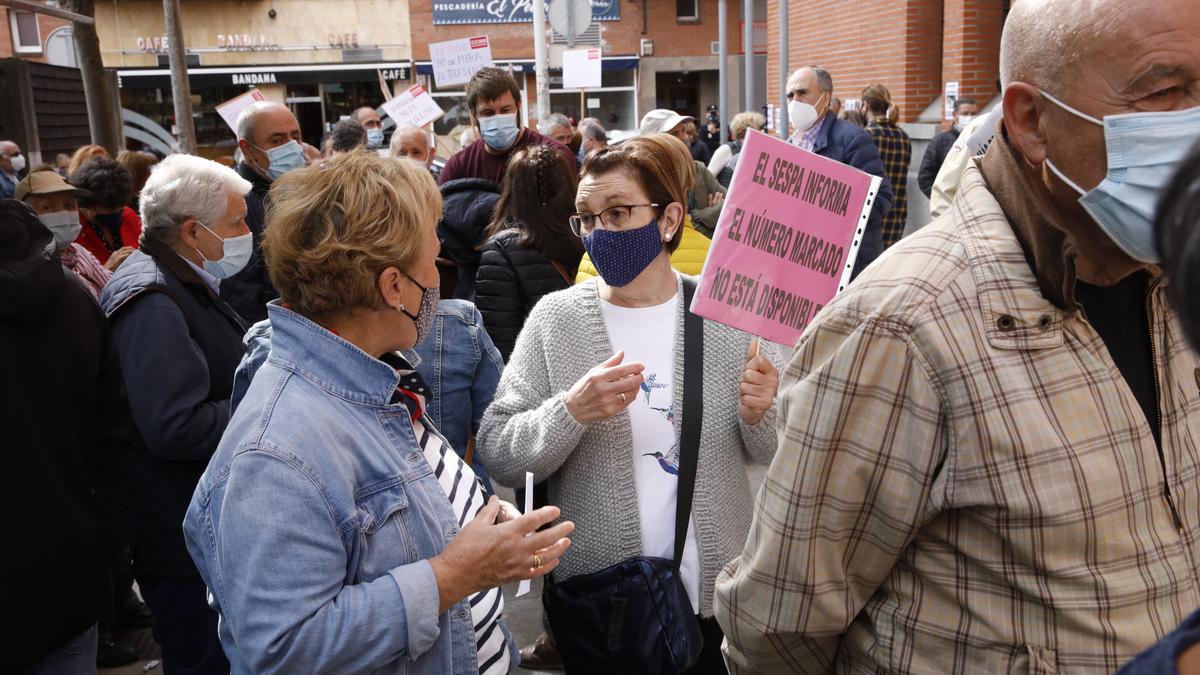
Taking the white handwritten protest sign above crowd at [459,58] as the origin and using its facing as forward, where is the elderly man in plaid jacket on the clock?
The elderly man in plaid jacket is roughly at 12 o'clock from the white handwritten protest sign above crowd.

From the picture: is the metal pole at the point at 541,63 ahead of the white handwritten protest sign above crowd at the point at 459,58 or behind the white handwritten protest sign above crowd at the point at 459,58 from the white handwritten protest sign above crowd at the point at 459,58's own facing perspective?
behind

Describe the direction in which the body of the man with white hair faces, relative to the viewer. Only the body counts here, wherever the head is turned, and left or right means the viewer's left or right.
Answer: facing to the right of the viewer

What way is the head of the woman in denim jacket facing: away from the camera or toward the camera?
away from the camera

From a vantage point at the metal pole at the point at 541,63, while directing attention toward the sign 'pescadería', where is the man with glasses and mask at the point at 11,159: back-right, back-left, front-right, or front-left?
back-left

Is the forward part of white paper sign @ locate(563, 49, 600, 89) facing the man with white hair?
yes
